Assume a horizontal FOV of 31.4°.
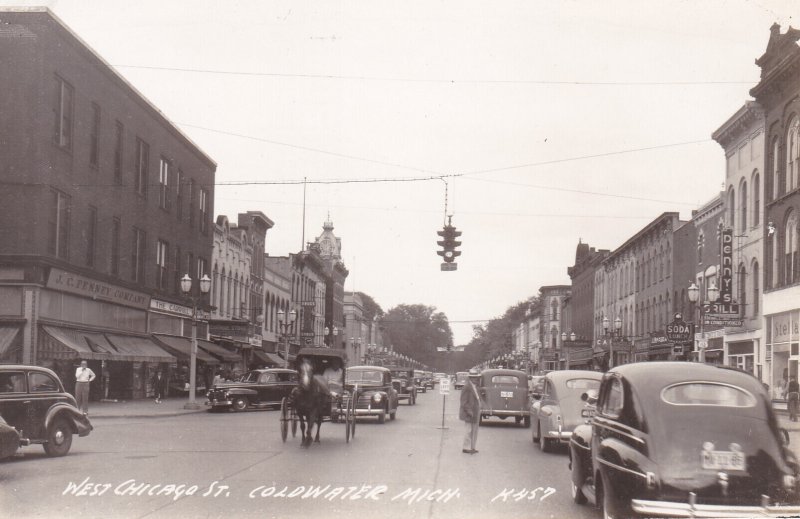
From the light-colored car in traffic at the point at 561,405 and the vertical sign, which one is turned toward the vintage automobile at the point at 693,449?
the vertical sign

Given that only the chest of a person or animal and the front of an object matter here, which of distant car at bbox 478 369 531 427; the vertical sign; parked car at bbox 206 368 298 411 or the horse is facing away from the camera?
the distant car

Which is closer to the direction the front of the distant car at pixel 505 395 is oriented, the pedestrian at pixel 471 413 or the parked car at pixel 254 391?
the parked car

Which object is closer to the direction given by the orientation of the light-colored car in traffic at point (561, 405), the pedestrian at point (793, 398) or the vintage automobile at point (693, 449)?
the pedestrian

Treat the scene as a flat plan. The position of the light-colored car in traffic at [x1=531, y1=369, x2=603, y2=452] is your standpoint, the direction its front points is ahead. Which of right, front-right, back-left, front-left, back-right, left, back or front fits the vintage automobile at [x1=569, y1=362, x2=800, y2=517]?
back

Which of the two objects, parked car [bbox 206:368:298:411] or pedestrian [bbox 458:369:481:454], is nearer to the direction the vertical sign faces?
the pedestrian

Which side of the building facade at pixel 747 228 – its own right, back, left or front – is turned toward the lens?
left

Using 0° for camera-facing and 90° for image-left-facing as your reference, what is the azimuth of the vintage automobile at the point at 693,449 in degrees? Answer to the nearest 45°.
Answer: approximately 135°

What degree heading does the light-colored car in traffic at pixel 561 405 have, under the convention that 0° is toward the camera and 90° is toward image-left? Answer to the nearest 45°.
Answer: approximately 180°

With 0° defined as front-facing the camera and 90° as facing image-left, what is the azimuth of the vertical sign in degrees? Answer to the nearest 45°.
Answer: approximately 0°
